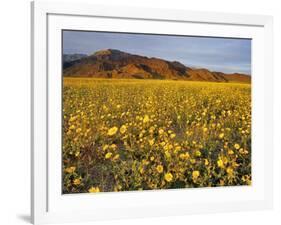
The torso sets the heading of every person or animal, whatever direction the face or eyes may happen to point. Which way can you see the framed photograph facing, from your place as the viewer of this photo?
facing the viewer and to the right of the viewer
